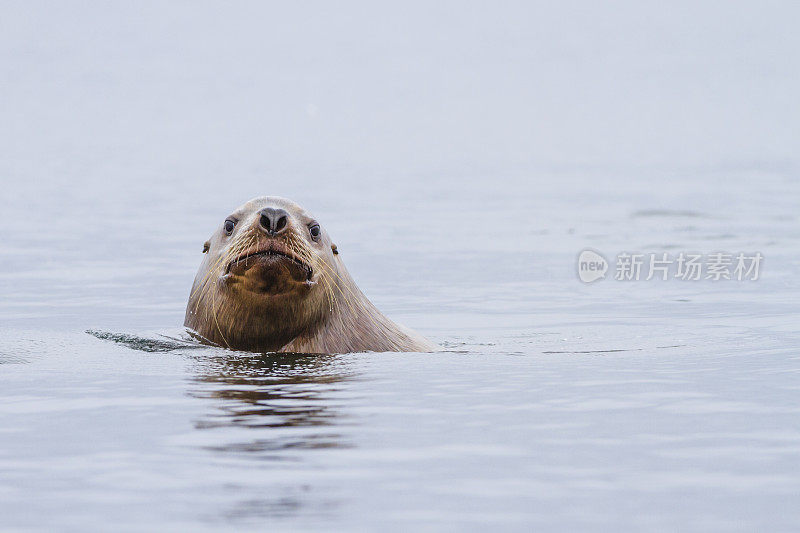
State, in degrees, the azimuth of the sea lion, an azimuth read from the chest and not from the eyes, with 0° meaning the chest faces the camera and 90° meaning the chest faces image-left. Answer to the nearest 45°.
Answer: approximately 0°
